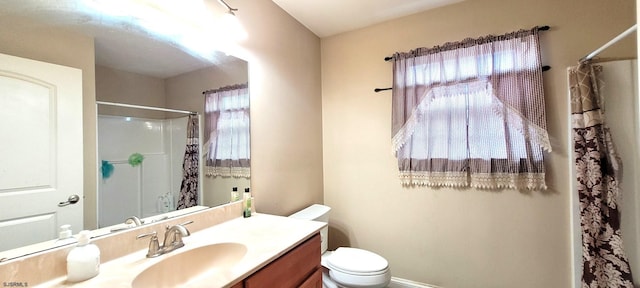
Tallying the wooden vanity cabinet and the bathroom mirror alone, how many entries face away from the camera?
0

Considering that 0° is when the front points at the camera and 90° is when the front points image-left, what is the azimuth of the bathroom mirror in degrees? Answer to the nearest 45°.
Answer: approximately 315°

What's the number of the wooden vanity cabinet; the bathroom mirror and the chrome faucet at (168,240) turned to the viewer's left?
0

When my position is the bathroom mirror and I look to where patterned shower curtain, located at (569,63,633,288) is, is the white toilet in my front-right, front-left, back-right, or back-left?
front-left

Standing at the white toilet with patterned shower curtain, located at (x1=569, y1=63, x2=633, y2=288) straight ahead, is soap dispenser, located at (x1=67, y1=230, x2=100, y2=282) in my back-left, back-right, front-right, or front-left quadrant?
back-right

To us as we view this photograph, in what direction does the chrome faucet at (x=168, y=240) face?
facing the viewer and to the right of the viewer

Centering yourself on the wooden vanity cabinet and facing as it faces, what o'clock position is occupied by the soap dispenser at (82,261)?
The soap dispenser is roughly at 4 o'clock from the wooden vanity cabinet.

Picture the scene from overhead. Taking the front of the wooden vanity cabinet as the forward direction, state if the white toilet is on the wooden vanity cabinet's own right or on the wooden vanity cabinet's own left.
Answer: on the wooden vanity cabinet's own left

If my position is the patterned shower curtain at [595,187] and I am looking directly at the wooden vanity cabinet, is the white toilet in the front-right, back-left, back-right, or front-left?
front-right

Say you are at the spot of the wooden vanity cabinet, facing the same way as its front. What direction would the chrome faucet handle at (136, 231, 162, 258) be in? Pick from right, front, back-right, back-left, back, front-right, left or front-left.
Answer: back-right

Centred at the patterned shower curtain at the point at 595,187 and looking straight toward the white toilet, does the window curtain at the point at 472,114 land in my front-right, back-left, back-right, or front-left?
front-right

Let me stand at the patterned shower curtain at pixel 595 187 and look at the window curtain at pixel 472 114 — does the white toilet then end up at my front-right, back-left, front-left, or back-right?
front-left
